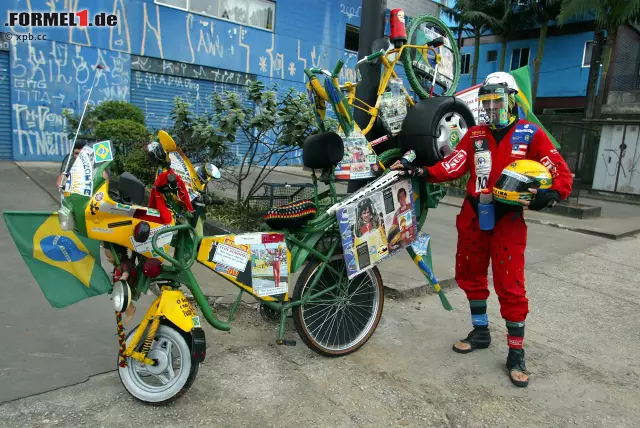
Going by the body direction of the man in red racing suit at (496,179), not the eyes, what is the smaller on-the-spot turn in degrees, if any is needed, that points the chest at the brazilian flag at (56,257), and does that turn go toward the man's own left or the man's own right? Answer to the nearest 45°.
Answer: approximately 45° to the man's own right

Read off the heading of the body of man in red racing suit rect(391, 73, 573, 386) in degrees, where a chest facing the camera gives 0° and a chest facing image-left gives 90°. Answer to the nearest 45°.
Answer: approximately 0°

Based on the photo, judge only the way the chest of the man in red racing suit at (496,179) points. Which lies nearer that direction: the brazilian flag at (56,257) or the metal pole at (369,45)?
the brazilian flag

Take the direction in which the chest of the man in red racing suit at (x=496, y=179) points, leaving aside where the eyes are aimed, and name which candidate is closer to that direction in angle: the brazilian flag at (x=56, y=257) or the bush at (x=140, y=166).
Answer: the brazilian flag

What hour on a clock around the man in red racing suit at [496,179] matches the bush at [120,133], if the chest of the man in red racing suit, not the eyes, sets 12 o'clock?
The bush is roughly at 4 o'clock from the man in red racing suit.

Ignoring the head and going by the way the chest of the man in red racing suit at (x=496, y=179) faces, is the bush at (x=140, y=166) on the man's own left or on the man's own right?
on the man's own right

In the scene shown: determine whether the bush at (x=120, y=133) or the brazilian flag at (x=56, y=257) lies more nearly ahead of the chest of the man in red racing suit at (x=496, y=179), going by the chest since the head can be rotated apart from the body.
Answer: the brazilian flag

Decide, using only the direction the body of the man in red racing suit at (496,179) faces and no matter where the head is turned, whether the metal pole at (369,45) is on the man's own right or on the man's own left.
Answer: on the man's own right
